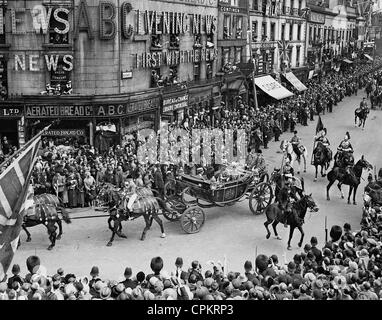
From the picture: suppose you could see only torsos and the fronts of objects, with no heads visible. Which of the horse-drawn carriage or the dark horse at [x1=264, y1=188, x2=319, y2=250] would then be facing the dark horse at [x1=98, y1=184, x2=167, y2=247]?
the horse-drawn carriage

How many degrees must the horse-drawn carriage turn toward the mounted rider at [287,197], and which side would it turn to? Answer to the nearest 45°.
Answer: approximately 135° to its left

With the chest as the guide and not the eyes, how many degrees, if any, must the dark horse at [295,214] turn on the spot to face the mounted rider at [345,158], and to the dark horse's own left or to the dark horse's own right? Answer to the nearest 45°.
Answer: approximately 135° to the dark horse's own left

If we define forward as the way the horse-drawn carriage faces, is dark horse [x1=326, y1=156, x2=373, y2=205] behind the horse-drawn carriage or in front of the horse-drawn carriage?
behind

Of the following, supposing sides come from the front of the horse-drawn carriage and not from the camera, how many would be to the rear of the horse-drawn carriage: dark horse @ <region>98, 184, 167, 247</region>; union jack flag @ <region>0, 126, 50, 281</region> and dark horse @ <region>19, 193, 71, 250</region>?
0

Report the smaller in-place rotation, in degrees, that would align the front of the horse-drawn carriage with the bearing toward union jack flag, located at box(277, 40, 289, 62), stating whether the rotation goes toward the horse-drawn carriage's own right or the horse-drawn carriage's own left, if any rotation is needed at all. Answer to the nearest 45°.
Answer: approximately 135° to the horse-drawn carriage's own right

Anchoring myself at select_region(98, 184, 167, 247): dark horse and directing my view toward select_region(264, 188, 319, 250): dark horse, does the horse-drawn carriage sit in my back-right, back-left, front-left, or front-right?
front-left

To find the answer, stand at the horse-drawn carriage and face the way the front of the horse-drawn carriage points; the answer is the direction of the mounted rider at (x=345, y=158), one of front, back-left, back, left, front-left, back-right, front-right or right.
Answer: back

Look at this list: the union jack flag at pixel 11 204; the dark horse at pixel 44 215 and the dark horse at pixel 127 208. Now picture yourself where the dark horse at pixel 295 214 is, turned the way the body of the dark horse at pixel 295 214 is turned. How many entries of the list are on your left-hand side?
0

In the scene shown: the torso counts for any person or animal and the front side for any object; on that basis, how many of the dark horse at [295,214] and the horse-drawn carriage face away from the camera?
0
